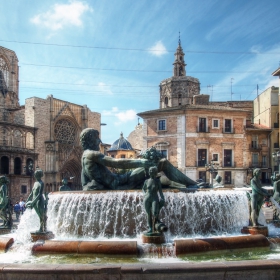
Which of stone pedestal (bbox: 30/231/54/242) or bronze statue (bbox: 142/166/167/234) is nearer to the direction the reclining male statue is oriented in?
the bronze statue

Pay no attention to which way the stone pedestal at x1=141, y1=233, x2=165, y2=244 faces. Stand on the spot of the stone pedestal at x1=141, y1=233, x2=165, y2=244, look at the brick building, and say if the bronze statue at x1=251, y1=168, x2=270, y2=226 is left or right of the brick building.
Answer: right

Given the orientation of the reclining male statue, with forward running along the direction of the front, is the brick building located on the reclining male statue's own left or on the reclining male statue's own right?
on the reclining male statue's own left
